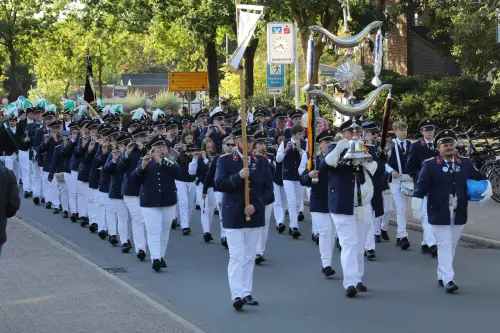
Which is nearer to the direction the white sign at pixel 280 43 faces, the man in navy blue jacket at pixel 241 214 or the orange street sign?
the man in navy blue jacket

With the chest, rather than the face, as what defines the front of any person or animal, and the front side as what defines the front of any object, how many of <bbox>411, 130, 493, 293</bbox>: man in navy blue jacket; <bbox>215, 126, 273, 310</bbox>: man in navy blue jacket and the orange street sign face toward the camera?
3

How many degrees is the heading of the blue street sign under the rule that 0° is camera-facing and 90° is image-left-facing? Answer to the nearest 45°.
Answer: approximately 0°

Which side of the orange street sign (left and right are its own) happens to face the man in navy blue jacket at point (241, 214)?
front

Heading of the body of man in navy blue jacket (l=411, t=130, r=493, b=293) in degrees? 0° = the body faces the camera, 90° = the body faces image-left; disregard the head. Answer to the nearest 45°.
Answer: approximately 0°

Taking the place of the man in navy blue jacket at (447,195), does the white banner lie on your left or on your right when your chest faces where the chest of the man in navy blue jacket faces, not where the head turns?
on your right

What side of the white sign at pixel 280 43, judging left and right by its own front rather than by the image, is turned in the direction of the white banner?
front

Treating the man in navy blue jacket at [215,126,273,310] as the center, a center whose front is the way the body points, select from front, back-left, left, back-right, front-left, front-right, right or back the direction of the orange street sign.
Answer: back

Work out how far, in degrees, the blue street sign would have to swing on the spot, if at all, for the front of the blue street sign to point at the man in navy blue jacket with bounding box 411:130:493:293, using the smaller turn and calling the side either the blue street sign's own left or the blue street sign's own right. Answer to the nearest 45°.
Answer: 0° — it already faces them

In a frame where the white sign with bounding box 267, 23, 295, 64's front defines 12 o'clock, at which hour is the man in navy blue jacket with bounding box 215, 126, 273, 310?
The man in navy blue jacket is roughly at 12 o'clock from the white sign.
